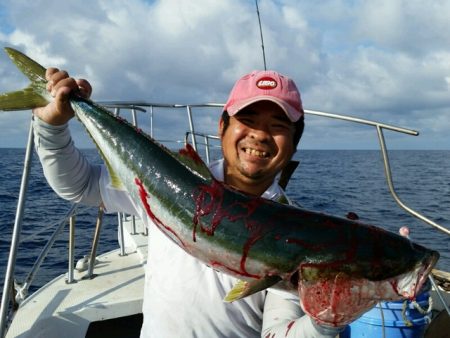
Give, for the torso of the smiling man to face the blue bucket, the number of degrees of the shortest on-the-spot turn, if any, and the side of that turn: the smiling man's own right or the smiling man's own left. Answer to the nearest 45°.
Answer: approximately 135° to the smiling man's own left

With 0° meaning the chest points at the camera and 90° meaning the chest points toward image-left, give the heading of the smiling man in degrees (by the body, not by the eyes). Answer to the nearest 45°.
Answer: approximately 0°

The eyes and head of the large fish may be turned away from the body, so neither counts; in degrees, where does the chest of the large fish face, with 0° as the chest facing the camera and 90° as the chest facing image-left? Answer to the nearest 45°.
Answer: approximately 270°
